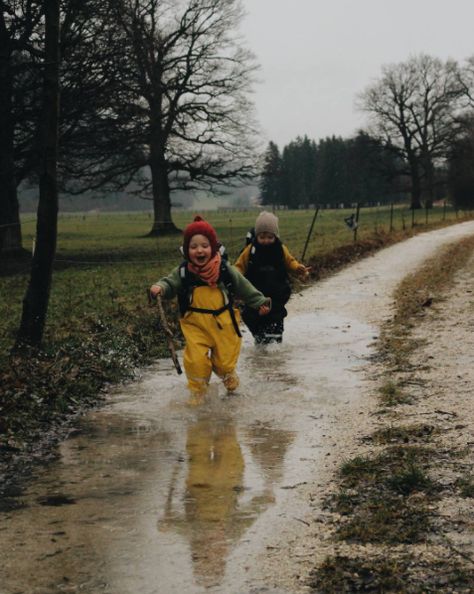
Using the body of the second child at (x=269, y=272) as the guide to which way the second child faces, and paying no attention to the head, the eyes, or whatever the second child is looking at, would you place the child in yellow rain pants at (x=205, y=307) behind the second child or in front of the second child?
in front

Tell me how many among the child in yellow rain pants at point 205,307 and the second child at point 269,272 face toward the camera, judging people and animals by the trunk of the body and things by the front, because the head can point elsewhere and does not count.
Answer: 2

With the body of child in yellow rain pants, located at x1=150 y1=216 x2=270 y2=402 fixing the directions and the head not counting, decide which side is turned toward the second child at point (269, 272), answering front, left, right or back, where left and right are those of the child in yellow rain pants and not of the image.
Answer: back

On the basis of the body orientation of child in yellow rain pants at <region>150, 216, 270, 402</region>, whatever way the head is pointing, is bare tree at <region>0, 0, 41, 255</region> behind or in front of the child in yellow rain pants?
behind

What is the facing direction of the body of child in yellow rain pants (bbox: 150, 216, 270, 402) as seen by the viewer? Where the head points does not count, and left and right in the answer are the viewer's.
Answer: facing the viewer

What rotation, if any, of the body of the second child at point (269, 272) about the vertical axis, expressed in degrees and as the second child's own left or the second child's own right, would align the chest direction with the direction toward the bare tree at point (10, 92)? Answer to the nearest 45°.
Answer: approximately 135° to the second child's own right
